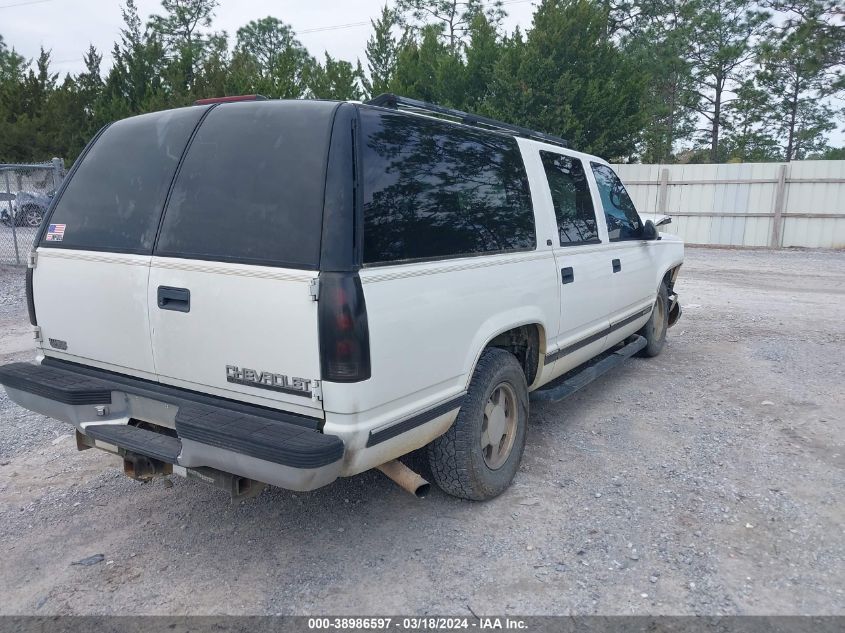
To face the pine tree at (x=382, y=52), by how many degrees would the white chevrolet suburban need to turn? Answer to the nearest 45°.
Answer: approximately 45° to its left

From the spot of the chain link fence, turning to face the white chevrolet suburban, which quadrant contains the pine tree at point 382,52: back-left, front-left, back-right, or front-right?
back-left

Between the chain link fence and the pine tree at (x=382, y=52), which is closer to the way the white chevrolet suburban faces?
the pine tree

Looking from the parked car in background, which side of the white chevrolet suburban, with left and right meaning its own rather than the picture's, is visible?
left

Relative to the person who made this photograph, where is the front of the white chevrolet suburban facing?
facing away from the viewer and to the right of the viewer

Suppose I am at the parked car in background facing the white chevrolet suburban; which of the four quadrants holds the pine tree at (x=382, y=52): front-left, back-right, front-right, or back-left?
back-left

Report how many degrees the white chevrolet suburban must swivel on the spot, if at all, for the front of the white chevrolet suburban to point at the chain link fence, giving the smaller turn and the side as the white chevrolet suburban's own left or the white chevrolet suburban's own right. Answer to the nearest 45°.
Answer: approximately 90° to the white chevrolet suburban's own left

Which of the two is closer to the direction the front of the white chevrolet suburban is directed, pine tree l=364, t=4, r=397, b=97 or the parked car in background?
the pine tree
